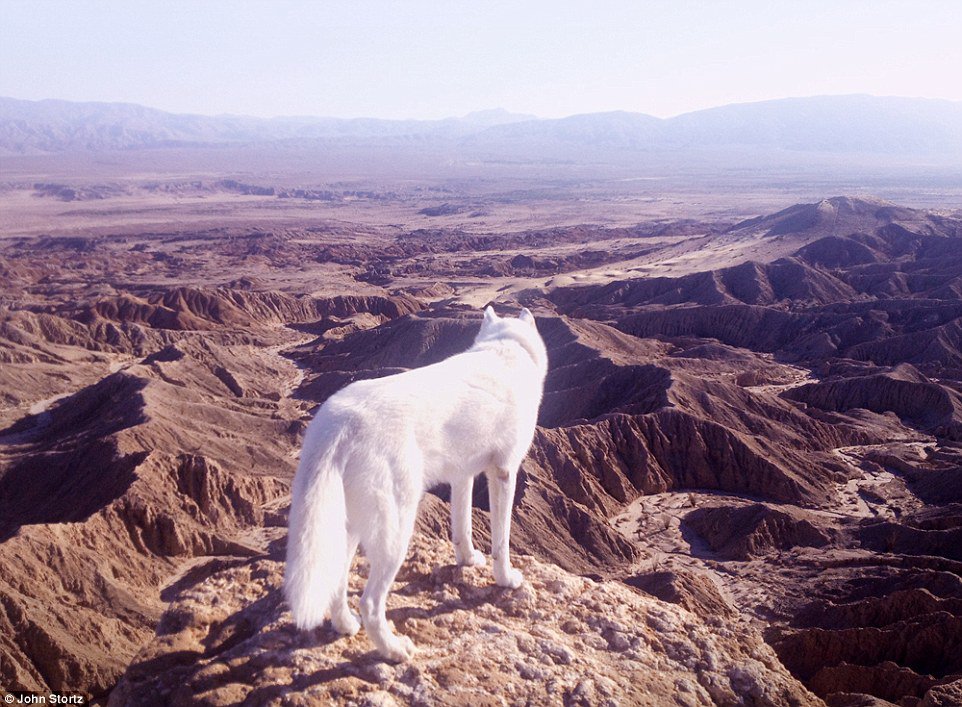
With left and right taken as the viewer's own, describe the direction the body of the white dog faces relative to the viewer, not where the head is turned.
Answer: facing away from the viewer and to the right of the viewer

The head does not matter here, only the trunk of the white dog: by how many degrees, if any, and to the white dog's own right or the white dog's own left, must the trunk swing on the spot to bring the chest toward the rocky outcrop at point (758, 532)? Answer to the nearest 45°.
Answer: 0° — it already faces it
